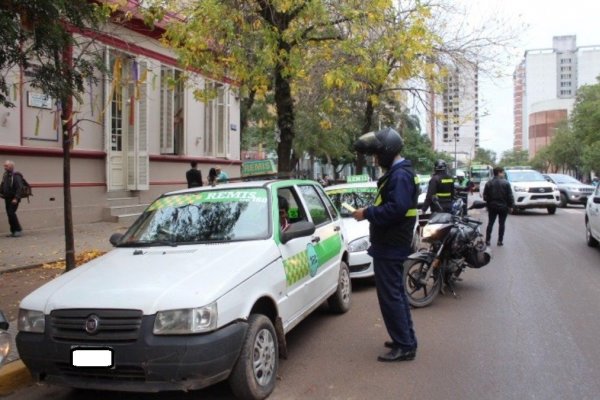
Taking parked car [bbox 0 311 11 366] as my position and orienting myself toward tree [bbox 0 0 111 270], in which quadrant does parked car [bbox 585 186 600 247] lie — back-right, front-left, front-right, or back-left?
front-right

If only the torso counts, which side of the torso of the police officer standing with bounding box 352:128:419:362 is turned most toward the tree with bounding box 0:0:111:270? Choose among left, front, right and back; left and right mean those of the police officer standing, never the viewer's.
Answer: front

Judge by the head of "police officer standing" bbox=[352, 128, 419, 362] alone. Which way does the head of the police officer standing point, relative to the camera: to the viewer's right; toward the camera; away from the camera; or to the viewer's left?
to the viewer's left

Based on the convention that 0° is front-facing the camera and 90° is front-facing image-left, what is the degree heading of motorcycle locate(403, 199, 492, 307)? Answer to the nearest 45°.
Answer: approximately 45°

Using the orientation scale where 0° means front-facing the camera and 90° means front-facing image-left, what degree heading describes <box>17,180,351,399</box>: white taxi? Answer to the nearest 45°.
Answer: approximately 45°

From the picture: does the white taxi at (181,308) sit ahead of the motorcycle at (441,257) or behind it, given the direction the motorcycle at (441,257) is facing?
ahead

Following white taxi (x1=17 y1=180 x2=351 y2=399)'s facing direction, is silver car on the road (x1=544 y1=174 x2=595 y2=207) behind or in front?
behind

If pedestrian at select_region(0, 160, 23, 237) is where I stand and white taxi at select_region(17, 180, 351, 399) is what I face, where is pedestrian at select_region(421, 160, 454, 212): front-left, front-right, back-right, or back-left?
front-left

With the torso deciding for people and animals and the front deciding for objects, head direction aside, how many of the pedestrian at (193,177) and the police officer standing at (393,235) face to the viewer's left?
1

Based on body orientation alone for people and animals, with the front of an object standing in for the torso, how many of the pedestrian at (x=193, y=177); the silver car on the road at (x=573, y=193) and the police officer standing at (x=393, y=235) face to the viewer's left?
1

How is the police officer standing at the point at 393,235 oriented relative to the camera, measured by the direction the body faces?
to the viewer's left

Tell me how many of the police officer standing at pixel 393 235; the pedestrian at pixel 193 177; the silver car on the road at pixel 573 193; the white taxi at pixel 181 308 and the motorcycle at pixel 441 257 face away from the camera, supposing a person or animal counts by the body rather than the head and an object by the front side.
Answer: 1

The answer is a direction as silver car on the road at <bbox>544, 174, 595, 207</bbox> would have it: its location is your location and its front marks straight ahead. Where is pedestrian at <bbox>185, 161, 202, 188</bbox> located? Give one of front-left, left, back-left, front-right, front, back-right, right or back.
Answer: right

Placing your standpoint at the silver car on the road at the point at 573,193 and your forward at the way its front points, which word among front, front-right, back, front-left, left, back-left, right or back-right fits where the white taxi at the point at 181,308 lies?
front-right

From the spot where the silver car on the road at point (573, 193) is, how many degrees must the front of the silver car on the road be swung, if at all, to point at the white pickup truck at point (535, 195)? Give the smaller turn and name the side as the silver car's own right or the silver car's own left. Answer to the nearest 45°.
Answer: approximately 45° to the silver car's own right

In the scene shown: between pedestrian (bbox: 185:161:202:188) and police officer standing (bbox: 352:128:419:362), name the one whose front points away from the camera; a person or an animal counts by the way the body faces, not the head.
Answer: the pedestrian

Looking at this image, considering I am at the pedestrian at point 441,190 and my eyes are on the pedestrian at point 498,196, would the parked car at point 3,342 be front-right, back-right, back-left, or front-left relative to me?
back-right

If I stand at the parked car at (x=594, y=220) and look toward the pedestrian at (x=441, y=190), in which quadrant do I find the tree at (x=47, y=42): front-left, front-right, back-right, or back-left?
front-left
